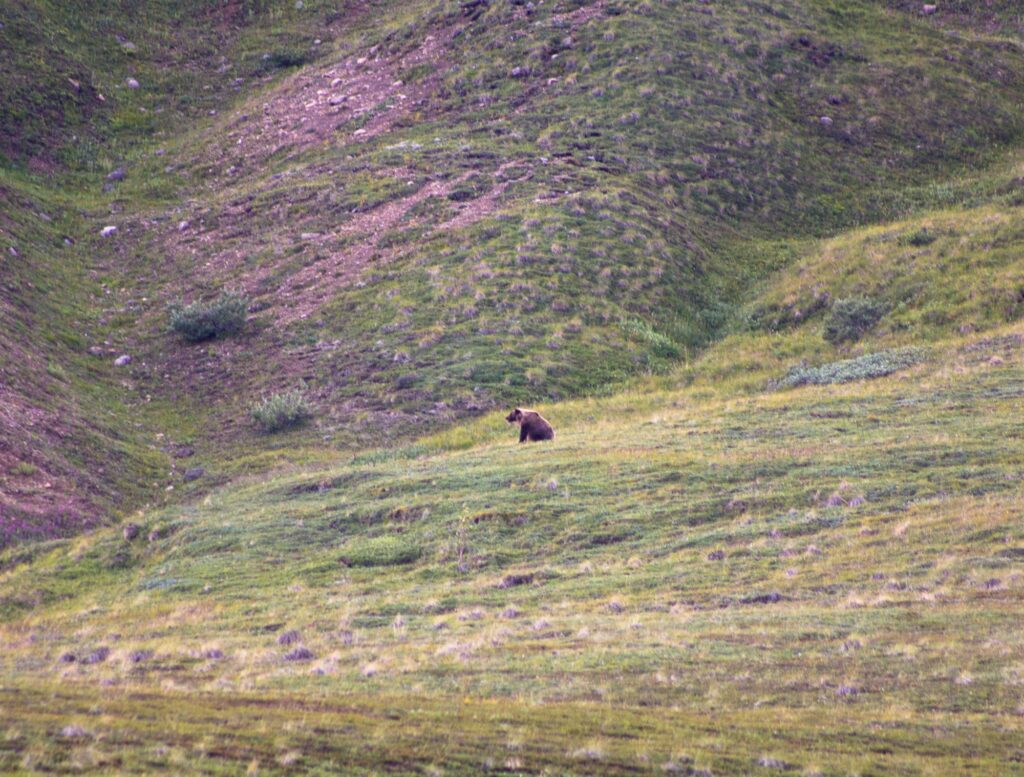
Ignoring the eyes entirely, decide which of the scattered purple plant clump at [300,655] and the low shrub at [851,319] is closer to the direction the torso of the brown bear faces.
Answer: the scattered purple plant clump

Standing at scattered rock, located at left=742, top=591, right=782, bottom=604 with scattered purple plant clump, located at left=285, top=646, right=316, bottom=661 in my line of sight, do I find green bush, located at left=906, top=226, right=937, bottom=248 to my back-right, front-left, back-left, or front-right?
back-right

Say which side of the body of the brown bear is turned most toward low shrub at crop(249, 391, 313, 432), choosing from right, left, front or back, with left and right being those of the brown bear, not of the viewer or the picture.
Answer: front

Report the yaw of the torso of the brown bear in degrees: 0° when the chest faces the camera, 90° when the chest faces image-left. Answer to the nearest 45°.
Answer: approximately 90°

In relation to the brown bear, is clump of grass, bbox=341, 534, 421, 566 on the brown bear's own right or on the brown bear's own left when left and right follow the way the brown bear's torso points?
on the brown bear's own left

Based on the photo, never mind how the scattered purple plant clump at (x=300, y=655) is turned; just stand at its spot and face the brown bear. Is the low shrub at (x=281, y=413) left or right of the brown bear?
left

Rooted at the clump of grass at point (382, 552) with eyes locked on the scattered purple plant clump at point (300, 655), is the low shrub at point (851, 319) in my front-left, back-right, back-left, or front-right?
back-left

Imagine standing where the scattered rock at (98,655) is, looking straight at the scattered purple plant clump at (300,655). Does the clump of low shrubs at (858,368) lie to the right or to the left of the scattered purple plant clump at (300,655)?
left

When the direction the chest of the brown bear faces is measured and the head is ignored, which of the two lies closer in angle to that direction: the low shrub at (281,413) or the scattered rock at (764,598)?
the low shrub

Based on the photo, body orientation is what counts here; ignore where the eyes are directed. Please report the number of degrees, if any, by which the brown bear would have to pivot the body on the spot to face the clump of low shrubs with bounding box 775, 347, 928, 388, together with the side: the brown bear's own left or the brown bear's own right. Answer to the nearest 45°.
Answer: approximately 180°

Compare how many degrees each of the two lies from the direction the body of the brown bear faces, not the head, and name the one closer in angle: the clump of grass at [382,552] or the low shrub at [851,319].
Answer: the clump of grass
